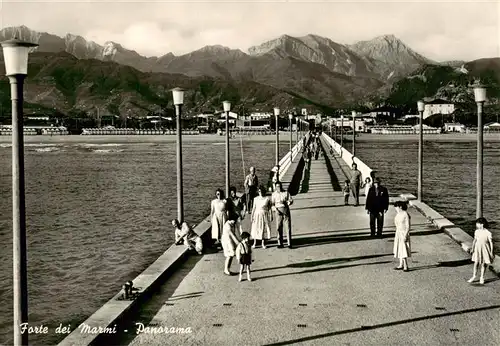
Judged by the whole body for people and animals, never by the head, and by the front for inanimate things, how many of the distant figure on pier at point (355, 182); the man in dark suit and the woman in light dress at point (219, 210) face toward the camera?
3

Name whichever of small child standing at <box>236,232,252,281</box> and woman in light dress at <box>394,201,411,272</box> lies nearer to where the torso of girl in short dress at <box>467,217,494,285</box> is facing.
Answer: the small child standing

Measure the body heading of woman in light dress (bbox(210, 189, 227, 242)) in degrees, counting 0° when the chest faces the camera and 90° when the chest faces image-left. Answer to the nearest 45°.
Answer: approximately 0°

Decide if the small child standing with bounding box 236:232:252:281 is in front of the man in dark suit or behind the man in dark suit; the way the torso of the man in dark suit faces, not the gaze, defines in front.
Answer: in front

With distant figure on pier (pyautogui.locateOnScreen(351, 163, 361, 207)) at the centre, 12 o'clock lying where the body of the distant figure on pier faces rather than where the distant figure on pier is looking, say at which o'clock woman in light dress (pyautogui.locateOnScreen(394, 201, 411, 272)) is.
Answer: The woman in light dress is roughly at 12 o'clock from the distant figure on pier.

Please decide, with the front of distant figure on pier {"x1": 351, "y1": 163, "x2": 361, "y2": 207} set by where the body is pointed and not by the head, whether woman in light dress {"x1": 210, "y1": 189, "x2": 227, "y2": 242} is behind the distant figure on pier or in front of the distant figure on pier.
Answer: in front

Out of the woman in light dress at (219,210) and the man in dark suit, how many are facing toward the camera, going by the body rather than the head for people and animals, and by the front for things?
2

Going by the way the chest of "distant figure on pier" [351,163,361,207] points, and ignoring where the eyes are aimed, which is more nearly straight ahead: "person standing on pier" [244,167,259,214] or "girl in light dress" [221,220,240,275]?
the girl in light dress

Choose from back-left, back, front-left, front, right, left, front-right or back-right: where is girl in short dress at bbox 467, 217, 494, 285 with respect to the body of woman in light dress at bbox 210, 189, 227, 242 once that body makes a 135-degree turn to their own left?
right
